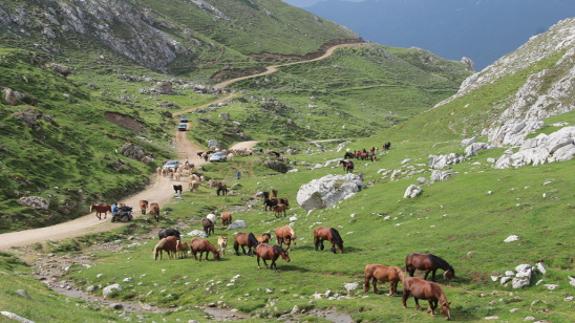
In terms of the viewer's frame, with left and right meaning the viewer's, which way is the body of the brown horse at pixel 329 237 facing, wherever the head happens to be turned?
facing to the right of the viewer

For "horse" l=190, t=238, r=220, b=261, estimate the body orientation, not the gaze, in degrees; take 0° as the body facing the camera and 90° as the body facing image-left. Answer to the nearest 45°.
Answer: approximately 270°

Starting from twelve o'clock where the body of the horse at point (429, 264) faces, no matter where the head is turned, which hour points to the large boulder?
The large boulder is roughly at 8 o'clock from the horse.

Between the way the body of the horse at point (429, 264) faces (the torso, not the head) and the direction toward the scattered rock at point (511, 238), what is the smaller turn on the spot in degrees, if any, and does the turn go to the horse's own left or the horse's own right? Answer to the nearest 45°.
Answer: approximately 45° to the horse's own left

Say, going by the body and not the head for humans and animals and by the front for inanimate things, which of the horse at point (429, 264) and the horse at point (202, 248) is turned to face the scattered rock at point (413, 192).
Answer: the horse at point (202, 248)

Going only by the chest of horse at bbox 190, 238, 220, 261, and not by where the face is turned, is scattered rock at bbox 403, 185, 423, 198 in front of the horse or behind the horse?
in front

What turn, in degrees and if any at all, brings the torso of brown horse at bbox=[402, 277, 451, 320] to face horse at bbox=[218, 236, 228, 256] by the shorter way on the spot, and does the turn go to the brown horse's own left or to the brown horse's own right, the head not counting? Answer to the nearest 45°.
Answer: approximately 180°

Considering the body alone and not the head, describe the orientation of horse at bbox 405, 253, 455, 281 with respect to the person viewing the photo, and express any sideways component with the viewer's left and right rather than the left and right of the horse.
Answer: facing to the right of the viewer
